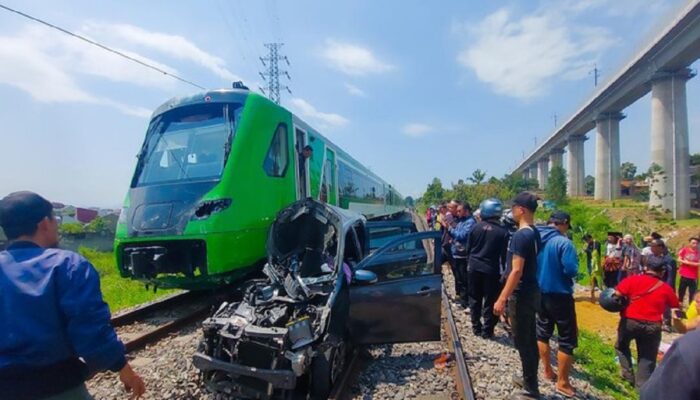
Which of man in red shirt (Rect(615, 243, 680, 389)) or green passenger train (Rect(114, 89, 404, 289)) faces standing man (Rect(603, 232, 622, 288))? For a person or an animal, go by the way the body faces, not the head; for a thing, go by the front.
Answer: the man in red shirt

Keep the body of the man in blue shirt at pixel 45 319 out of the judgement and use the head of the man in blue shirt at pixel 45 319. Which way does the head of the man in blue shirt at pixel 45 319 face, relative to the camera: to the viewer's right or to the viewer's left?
to the viewer's right

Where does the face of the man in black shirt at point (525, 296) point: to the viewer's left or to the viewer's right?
to the viewer's left

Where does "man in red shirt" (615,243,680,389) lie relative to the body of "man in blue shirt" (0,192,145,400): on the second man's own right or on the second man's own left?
on the second man's own right

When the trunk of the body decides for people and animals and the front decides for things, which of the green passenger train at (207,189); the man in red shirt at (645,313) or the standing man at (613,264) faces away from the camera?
the man in red shirt

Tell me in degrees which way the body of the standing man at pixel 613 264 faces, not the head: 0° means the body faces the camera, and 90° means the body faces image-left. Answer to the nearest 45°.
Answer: approximately 0°

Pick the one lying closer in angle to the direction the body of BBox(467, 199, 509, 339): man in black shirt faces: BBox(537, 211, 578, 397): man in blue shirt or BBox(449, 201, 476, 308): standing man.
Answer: the standing man

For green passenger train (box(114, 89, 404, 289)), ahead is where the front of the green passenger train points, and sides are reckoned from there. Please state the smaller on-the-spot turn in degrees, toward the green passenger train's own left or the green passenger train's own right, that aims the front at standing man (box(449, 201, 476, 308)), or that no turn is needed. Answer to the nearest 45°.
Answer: approximately 135° to the green passenger train's own left

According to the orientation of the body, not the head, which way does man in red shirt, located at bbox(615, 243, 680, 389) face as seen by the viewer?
away from the camera
